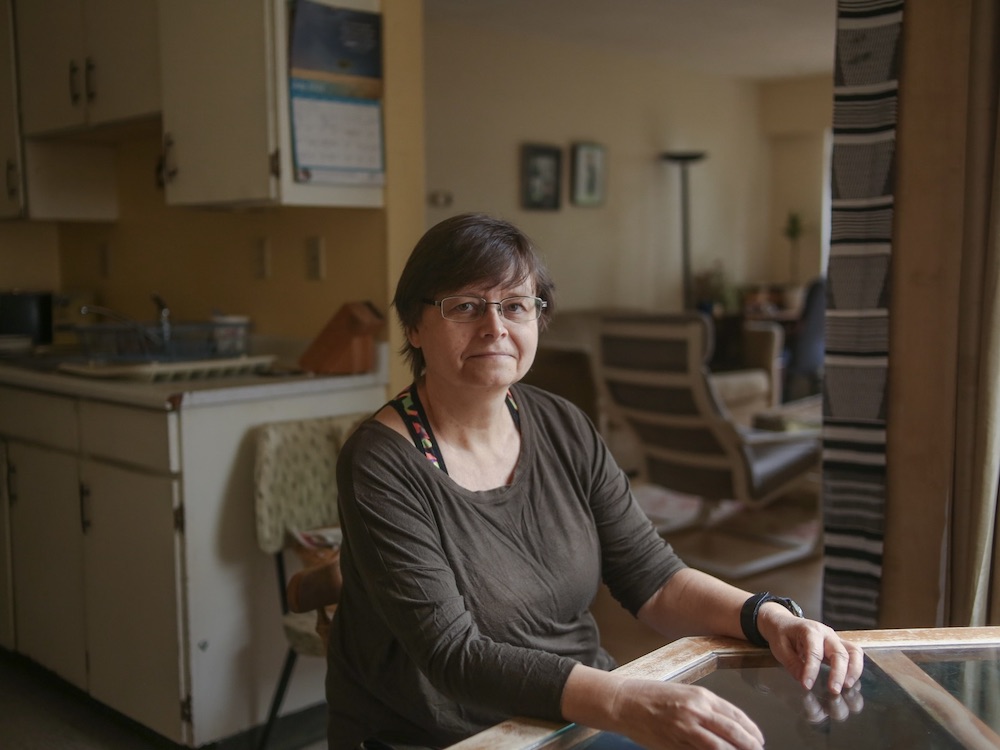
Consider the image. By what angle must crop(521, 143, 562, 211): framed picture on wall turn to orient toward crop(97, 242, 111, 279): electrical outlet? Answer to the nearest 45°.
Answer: approximately 45° to its right

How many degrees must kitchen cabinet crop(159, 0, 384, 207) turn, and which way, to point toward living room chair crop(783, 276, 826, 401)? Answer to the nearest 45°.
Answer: approximately 135° to its left

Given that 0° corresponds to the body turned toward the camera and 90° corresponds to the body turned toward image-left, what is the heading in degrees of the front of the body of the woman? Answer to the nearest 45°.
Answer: approximately 315°

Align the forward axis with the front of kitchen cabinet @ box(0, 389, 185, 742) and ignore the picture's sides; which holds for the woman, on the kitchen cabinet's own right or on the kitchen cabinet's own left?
on the kitchen cabinet's own left

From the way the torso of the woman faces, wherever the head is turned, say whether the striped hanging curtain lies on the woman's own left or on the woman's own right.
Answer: on the woman's own left
